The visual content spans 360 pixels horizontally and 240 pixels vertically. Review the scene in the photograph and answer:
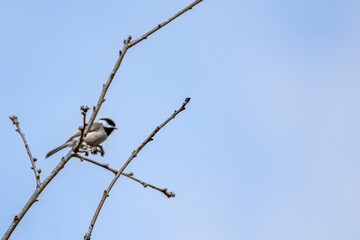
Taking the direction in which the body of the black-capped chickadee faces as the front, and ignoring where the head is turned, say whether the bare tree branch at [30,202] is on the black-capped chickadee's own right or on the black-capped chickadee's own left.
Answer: on the black-capped chickadee's own right

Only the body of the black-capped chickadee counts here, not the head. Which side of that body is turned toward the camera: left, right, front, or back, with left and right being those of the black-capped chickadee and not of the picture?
right

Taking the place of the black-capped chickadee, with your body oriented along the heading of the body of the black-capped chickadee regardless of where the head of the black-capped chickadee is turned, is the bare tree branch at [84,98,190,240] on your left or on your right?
on your right
